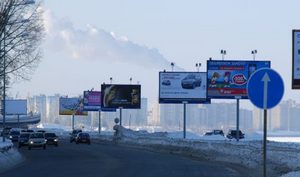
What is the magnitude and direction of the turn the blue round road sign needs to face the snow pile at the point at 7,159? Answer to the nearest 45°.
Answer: approximately 135° to its right

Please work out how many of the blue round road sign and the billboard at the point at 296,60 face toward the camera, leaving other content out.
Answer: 2

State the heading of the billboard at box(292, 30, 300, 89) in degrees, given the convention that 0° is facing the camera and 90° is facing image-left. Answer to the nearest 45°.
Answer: approximately 0°
